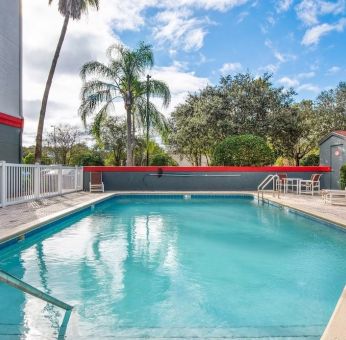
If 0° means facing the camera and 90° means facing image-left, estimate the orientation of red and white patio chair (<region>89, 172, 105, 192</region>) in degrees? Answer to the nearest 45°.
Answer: approximately 0°

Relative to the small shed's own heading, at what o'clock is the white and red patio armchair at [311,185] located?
The white and red patio armchair is roughly at 1 o'clock from the small shed.

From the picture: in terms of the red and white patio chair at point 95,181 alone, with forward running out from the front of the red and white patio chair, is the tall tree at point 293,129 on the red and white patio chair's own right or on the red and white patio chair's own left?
on the red and white patio chair's own left

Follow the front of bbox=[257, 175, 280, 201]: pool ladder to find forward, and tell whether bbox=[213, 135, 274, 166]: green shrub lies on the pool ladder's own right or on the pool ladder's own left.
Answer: on the pool ladder's own right

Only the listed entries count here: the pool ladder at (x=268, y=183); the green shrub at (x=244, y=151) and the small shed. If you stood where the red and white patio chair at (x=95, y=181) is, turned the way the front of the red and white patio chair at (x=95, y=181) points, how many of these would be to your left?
3

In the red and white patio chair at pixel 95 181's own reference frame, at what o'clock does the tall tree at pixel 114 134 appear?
The tall tree is roughly at 6 o'clock from the red and white patio chair.
